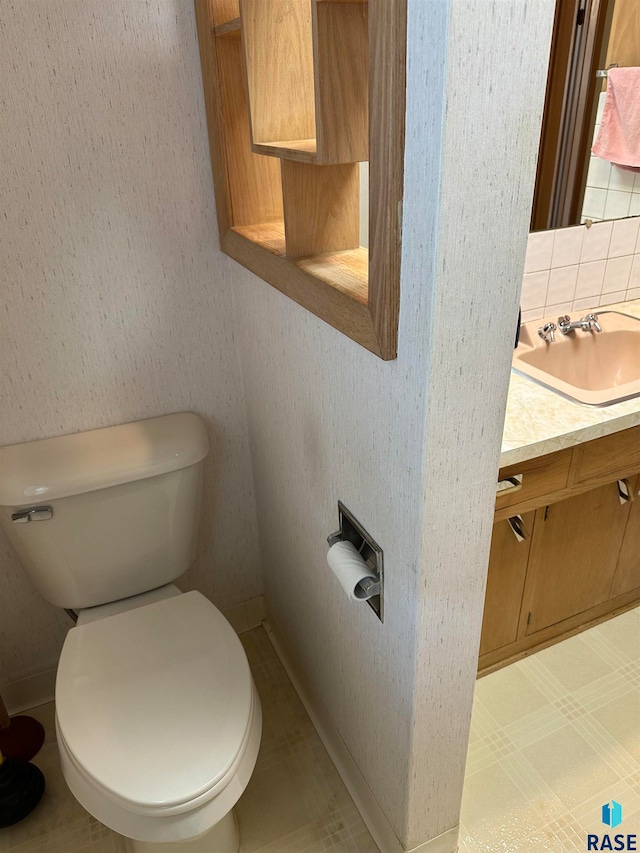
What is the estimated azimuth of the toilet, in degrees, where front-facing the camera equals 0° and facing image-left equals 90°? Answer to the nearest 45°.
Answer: approximately 0°

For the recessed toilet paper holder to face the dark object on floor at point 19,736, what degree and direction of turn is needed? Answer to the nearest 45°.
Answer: approximately 45° to its right

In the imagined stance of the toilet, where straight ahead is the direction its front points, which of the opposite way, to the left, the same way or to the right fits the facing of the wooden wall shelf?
to the right

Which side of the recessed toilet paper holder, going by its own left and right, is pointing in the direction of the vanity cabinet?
back
